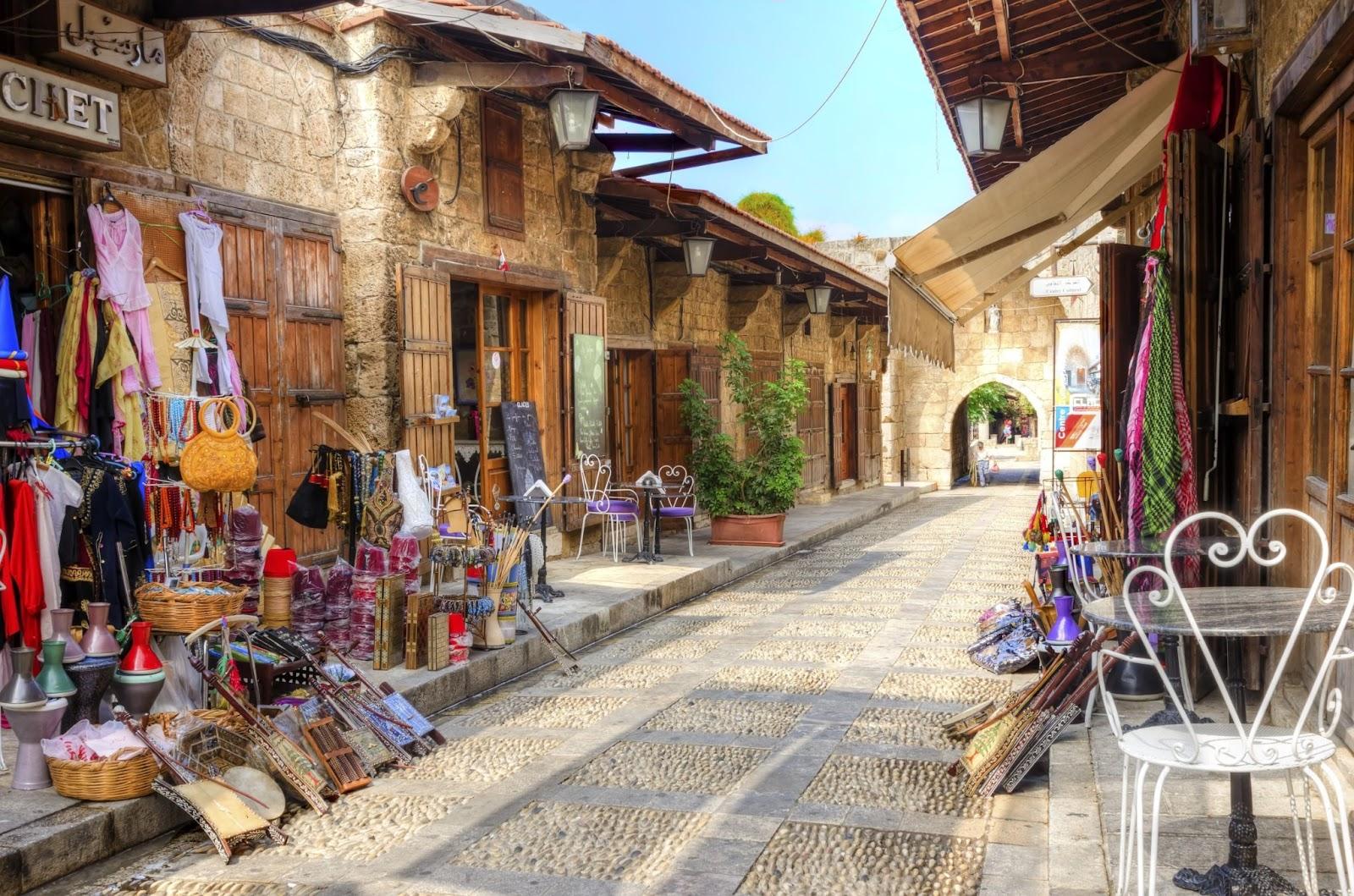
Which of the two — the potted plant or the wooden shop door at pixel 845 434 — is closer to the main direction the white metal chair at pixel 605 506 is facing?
the potted plant

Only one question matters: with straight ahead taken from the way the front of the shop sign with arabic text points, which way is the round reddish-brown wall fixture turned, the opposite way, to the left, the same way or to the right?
the same way

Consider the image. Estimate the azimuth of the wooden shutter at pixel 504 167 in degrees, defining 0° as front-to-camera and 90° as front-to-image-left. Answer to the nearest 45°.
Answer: approximately 315°

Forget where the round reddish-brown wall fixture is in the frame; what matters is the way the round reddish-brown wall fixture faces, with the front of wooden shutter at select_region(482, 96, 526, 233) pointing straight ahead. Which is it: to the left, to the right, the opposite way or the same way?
the same way

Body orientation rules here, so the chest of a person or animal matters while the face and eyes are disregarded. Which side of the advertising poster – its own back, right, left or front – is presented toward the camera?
front

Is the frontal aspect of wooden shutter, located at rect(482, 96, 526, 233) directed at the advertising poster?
no

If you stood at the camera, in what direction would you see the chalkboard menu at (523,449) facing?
facing the viewer and to the right of the viewer

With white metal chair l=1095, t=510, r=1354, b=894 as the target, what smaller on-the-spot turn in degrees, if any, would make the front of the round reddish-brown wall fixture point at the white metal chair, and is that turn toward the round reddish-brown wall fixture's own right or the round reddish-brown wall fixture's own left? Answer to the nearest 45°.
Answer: approximately 45° to the round reddish-brown wall fixture's own right
